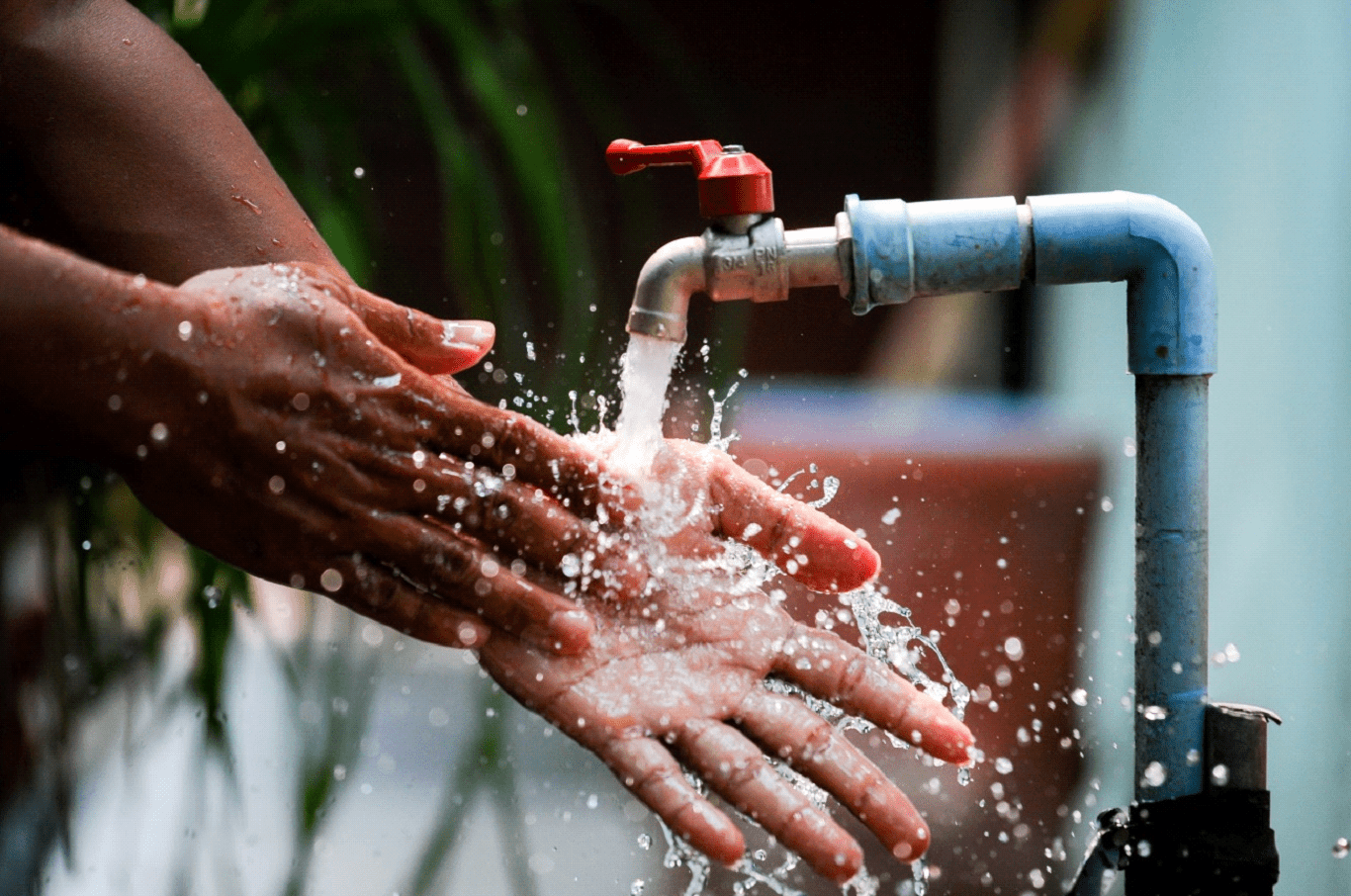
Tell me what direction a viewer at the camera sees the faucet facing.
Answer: facing to the left of the viewer

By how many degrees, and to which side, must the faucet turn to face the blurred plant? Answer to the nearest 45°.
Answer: approximately 45° to its right
